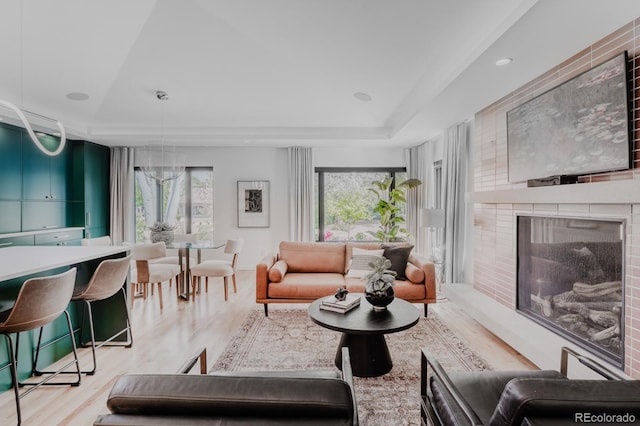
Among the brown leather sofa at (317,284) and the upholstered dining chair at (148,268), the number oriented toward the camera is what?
1

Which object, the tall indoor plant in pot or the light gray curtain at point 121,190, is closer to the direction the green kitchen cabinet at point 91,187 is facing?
the tall indoor plant in pot

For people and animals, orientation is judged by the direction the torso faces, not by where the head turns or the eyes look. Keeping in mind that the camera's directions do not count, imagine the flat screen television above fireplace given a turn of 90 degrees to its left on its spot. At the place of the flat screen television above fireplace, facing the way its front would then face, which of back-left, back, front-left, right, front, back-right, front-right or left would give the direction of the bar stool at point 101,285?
right

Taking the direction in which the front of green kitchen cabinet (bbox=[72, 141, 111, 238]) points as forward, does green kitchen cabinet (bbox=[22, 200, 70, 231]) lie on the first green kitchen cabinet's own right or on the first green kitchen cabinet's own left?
on the first green kitchen cabinet's own right

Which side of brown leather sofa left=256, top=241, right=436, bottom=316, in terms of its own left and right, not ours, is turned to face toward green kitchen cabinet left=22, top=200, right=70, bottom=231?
right

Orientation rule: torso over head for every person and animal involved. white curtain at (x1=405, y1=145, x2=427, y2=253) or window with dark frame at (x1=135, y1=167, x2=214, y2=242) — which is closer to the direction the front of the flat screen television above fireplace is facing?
the window with dark frame

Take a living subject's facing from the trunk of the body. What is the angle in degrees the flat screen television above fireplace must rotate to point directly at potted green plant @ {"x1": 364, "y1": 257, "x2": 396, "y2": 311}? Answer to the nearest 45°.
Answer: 0° — it already faces it

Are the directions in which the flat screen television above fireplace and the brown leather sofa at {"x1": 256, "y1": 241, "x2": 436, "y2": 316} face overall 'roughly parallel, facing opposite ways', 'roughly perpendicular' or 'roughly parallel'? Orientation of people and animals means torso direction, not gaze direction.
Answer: roughly perpendicular

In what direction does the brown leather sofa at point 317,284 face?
toward the camera

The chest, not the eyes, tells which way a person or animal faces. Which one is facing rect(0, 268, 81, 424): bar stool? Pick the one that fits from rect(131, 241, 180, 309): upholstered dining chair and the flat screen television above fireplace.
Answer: the flat screen television above fireplace

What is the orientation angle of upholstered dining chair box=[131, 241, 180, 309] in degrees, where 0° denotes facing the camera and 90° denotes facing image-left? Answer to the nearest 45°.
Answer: approximately 225°

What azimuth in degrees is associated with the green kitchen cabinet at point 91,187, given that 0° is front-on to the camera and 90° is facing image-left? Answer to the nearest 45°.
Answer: approximately 315°

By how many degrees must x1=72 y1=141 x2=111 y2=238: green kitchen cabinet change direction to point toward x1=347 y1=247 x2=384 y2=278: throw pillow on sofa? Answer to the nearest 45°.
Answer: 0° — it already faces it

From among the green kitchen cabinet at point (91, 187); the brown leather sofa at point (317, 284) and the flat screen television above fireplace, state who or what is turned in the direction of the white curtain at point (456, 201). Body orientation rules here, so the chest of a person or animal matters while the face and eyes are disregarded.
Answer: the green kitchen cabinet

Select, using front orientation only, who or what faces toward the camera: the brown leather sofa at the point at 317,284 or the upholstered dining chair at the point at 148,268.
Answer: the brown leather sofa

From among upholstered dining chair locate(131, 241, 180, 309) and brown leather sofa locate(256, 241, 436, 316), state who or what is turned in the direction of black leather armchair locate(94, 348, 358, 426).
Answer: brown leather sofa locate(256, 241, 436, 316)
